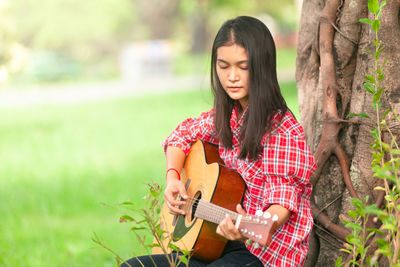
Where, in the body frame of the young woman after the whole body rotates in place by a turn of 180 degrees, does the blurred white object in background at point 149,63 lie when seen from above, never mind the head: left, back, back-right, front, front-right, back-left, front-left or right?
front-left

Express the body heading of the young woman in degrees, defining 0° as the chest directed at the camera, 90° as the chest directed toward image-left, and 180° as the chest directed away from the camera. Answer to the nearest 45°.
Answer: approximately 45°

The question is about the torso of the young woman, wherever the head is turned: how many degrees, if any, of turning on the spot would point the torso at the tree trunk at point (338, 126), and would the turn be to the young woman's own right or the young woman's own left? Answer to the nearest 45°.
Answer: approximately 180°

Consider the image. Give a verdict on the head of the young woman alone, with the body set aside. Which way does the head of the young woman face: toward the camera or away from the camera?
toward the camera
